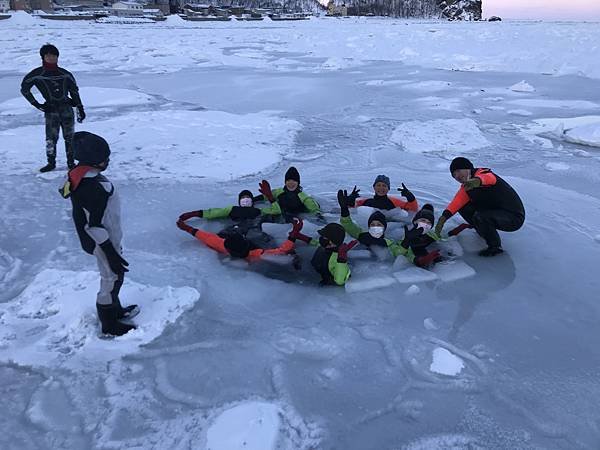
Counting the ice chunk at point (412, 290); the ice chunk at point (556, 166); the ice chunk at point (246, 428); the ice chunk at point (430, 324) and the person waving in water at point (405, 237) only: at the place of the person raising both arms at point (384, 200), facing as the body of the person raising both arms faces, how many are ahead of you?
4

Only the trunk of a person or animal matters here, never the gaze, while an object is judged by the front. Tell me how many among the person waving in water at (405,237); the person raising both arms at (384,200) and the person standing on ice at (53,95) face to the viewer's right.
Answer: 0

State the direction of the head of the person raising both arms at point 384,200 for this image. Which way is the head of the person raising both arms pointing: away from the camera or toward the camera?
toward the camera

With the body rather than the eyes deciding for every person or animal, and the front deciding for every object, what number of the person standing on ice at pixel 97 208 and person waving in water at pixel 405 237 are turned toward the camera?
1

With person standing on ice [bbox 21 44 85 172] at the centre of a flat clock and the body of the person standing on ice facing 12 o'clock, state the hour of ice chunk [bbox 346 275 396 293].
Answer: The ice chunk is roughly at 11 o'clock from the person standing on ice.

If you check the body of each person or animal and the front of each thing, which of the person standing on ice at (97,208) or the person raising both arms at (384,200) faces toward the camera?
the person raising both arms

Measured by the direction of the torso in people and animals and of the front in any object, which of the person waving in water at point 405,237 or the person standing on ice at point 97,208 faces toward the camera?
the person waving in water

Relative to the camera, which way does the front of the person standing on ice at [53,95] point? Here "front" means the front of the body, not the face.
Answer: toward the camera

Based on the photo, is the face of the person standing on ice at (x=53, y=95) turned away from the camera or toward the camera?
toward the camera

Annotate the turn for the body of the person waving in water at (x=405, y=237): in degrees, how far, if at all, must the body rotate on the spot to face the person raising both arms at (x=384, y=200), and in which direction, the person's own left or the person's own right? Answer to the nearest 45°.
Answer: approximately 180°

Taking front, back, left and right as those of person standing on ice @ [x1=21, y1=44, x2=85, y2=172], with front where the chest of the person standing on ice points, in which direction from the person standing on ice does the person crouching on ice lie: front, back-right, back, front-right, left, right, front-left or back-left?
front-left

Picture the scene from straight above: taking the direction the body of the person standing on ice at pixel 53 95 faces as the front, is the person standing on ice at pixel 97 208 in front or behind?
in front

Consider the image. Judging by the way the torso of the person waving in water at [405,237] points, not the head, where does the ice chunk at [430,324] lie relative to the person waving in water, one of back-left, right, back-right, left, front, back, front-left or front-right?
front

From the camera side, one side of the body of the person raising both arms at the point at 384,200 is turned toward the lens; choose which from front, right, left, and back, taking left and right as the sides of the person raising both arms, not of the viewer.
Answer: front

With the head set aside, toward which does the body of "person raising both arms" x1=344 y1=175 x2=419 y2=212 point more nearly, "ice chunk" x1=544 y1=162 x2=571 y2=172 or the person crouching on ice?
the person crouching on ice

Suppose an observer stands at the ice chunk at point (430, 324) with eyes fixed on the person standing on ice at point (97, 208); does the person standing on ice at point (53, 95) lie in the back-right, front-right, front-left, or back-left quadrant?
front-right

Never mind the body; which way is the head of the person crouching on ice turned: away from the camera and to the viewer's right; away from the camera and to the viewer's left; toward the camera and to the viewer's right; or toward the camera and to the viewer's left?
toward the camera and to the viewer's left
